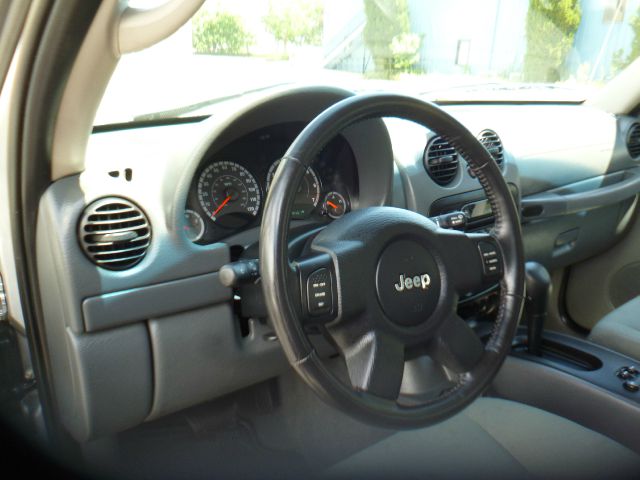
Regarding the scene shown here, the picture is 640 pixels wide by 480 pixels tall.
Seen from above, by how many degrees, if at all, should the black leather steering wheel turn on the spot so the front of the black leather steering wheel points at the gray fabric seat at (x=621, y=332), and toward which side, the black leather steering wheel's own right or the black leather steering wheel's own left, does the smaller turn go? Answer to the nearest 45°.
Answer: approximately 90° to the black leather steering wheel's own left

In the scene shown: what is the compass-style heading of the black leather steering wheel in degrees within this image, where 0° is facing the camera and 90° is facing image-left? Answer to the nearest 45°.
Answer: approximately 315°
